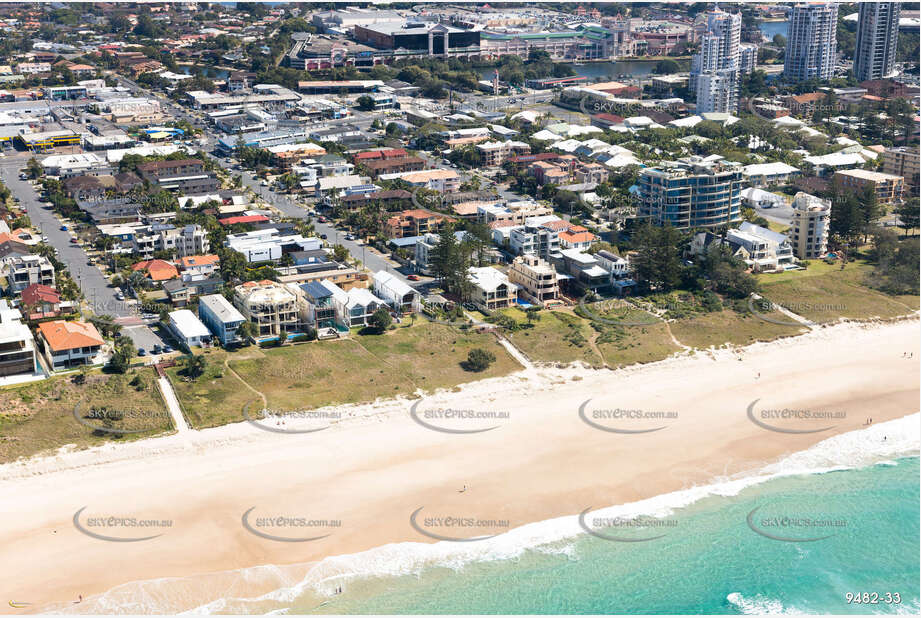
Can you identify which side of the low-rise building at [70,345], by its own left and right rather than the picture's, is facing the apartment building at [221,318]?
left

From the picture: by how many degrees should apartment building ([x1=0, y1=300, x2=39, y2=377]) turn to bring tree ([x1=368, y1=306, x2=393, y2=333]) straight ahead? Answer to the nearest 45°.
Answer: approximately 90° to its left

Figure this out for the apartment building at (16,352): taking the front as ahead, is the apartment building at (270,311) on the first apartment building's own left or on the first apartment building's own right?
on the first apartment building's own left

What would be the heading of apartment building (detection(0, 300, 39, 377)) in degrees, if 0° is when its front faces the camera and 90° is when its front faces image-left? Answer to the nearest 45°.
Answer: approximately 0°

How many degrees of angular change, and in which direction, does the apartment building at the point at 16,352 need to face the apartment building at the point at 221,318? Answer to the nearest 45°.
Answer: approximately 90° to its left

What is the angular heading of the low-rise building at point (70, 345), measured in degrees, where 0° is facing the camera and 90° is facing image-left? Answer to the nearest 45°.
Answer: approximately 0°

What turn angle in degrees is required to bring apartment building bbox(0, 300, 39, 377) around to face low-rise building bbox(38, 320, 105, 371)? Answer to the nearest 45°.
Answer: approximately 90° to its left

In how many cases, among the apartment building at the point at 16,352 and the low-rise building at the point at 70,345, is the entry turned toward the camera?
2

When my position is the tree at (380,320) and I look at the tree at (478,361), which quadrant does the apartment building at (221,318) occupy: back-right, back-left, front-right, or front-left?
back-right

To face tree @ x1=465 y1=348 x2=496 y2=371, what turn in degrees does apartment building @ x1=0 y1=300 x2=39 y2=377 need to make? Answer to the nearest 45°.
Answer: approximately 90° to its left
